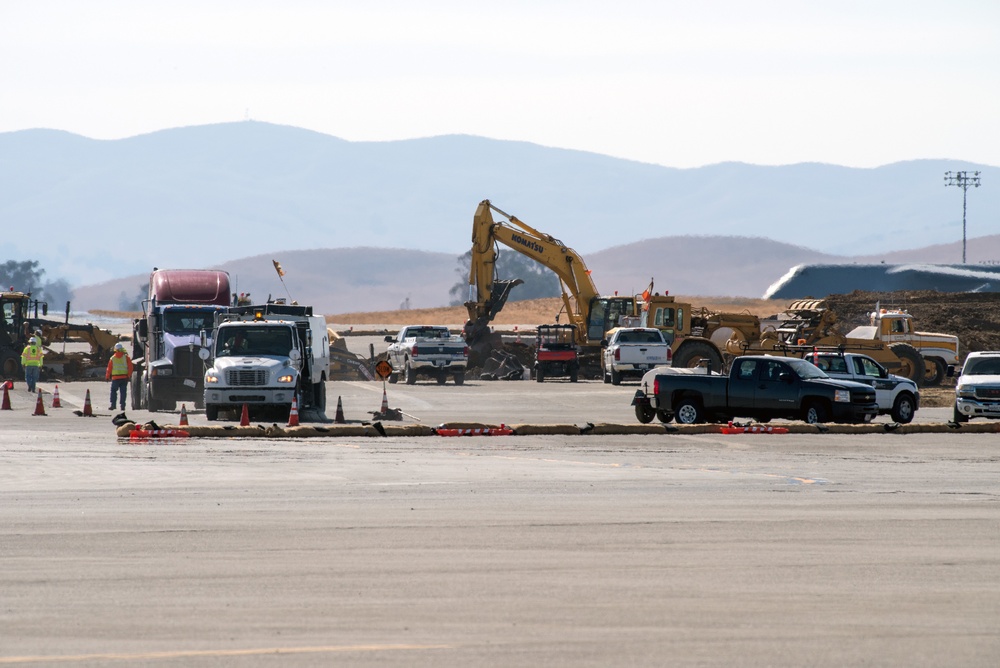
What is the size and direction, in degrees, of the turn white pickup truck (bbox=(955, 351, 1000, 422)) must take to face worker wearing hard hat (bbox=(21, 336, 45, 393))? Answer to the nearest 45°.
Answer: approximately 90° to its right

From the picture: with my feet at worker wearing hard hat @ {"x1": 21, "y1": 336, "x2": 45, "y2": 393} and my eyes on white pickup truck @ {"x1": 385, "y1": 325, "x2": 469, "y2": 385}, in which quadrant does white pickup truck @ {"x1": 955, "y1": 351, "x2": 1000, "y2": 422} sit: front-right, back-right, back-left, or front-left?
front-right

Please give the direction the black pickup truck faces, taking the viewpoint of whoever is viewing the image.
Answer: facing the viewer and to the right of the viewer

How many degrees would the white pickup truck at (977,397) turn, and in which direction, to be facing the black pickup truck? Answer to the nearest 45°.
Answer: approximately 45° to its right

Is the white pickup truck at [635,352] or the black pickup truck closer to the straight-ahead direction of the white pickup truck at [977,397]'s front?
the black pickup truck

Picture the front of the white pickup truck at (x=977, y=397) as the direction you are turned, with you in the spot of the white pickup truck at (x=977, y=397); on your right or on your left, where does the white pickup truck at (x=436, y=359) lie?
on your right

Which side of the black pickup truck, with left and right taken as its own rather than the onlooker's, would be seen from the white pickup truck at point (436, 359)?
left

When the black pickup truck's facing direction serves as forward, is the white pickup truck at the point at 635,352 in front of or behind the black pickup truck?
behind

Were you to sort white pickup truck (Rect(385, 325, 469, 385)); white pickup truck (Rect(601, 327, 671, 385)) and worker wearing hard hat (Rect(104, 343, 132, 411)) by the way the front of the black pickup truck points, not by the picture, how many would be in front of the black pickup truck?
0

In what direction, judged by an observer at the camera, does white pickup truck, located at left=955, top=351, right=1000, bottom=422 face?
facing the viewer

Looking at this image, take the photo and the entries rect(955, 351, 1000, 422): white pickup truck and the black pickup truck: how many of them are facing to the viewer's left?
0

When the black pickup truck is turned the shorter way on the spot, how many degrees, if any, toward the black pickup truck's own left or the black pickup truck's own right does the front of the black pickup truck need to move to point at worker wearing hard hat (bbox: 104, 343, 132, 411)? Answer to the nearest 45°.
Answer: approximately 135° to the black pickup truck's own right

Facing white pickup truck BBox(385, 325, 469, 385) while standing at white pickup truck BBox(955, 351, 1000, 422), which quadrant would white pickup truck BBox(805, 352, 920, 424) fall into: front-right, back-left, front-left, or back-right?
front-left

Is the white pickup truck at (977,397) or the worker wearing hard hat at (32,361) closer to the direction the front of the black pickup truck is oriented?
the white pickup truck
